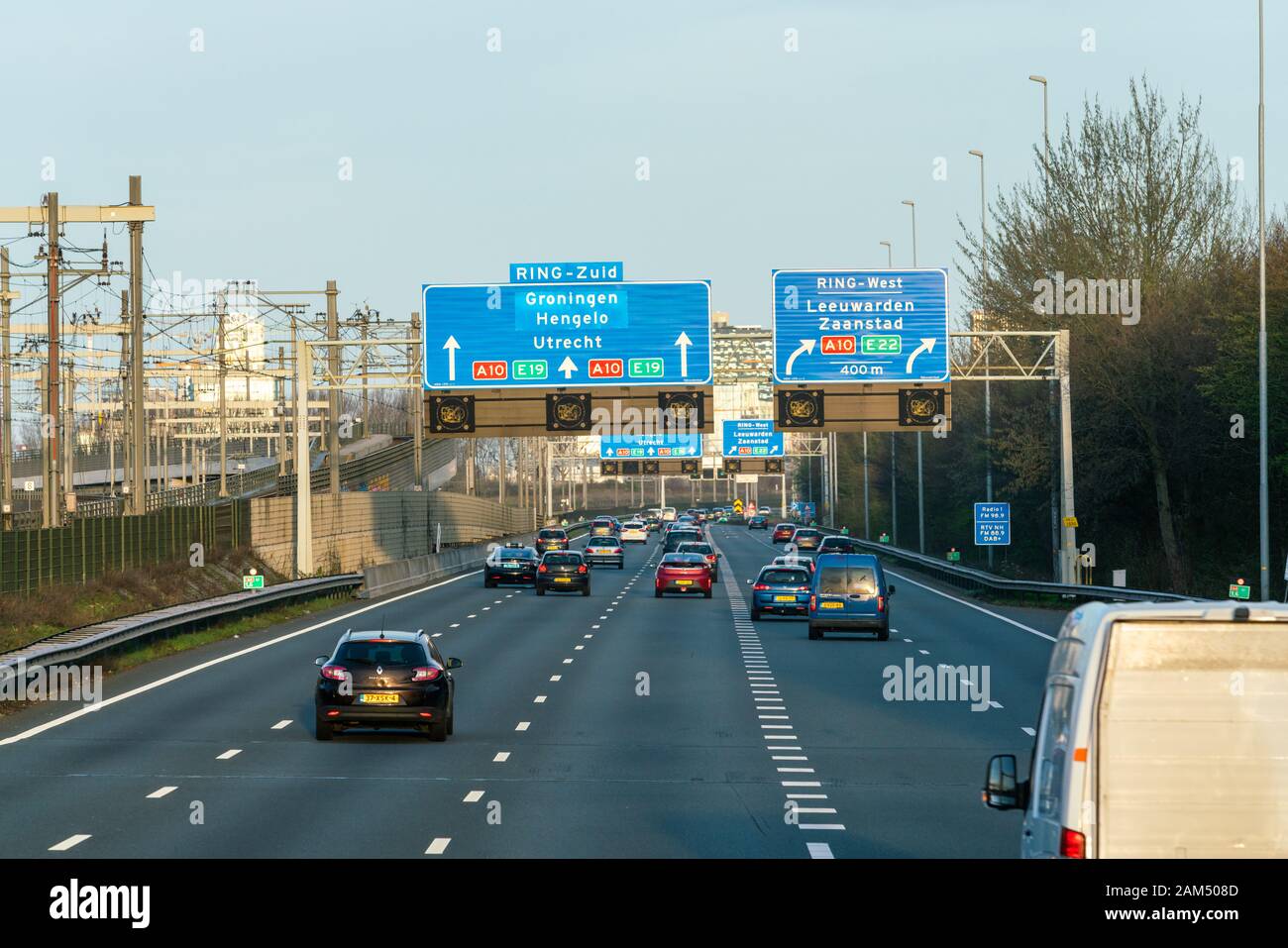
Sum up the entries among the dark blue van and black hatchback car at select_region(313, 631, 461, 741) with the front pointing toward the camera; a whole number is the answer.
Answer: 0

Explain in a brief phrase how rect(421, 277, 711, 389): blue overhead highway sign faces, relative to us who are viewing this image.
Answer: facing the viewer

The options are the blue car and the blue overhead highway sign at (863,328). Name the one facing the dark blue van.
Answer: the blue overhead highway sign

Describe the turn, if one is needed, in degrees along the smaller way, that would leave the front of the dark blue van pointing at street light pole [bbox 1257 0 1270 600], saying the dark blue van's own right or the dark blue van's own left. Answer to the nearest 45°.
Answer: approximately 90° to the dark blue van's own right

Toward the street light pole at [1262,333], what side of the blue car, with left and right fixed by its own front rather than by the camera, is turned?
right

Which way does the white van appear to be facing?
away from the camera

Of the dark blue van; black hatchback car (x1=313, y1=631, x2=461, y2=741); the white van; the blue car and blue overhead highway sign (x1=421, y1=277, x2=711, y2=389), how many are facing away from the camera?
4

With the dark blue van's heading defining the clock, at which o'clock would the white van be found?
The white van is roughly at 6 o'clock from the dark blue van.

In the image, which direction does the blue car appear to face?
away from the camera

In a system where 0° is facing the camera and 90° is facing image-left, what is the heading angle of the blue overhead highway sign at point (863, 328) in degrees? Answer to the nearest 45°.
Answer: approximately 0°

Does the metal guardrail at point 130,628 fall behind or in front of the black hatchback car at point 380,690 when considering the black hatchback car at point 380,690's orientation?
in front

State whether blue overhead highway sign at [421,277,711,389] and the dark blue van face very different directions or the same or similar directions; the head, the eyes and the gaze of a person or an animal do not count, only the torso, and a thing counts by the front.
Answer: very different directions

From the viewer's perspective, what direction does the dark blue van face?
away from the camera

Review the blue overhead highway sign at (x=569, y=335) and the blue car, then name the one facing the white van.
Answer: the blue overhead highway sign

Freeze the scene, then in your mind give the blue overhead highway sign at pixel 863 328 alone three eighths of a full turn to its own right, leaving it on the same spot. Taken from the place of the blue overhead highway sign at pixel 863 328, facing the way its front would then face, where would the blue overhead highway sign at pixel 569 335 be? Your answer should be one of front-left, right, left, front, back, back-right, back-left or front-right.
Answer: front-left

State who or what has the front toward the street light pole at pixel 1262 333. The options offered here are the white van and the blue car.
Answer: the white van

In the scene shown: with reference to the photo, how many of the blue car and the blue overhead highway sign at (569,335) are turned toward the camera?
1

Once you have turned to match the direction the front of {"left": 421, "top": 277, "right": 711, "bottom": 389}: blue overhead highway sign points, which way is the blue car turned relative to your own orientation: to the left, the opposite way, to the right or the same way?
the opposite way

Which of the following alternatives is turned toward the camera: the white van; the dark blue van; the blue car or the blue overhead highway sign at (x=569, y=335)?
the blue overhead highway sign

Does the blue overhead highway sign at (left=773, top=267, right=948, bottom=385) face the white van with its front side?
yes

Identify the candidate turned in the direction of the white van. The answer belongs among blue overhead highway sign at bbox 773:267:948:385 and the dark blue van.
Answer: the blue overhead highway sign

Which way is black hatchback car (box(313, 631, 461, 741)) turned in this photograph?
away from the camera
